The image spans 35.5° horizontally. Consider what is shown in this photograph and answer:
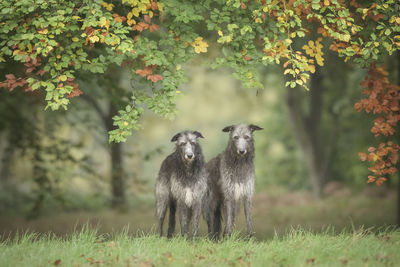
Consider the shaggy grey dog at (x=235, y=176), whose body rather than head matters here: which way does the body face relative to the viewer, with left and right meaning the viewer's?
facing the viewer and to the right of the viewer

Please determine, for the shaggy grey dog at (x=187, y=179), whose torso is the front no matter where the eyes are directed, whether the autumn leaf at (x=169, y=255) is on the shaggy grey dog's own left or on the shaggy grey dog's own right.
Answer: on the shaggy grey dog's own right

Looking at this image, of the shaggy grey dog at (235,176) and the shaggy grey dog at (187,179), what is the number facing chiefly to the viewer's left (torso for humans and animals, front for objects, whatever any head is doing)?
0

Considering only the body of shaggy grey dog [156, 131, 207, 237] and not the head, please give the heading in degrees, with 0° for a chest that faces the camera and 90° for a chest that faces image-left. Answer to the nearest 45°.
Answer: approximately 315°

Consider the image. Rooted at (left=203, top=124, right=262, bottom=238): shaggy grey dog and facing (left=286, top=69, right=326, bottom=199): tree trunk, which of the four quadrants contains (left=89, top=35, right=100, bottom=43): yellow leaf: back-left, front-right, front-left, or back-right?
back-left

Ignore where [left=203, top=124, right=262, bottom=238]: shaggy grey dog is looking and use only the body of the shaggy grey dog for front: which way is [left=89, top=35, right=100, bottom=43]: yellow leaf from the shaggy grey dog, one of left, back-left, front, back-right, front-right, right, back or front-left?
right

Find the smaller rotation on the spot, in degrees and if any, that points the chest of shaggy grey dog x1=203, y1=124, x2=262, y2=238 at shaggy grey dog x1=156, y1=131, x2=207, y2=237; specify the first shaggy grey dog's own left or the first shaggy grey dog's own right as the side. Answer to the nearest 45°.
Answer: approximately 135° to the first shaggy grey dog's own right

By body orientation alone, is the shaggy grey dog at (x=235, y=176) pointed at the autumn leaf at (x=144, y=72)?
no

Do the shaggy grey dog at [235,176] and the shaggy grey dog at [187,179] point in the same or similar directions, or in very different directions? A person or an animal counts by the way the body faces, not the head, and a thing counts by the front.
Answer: same or similar directions
